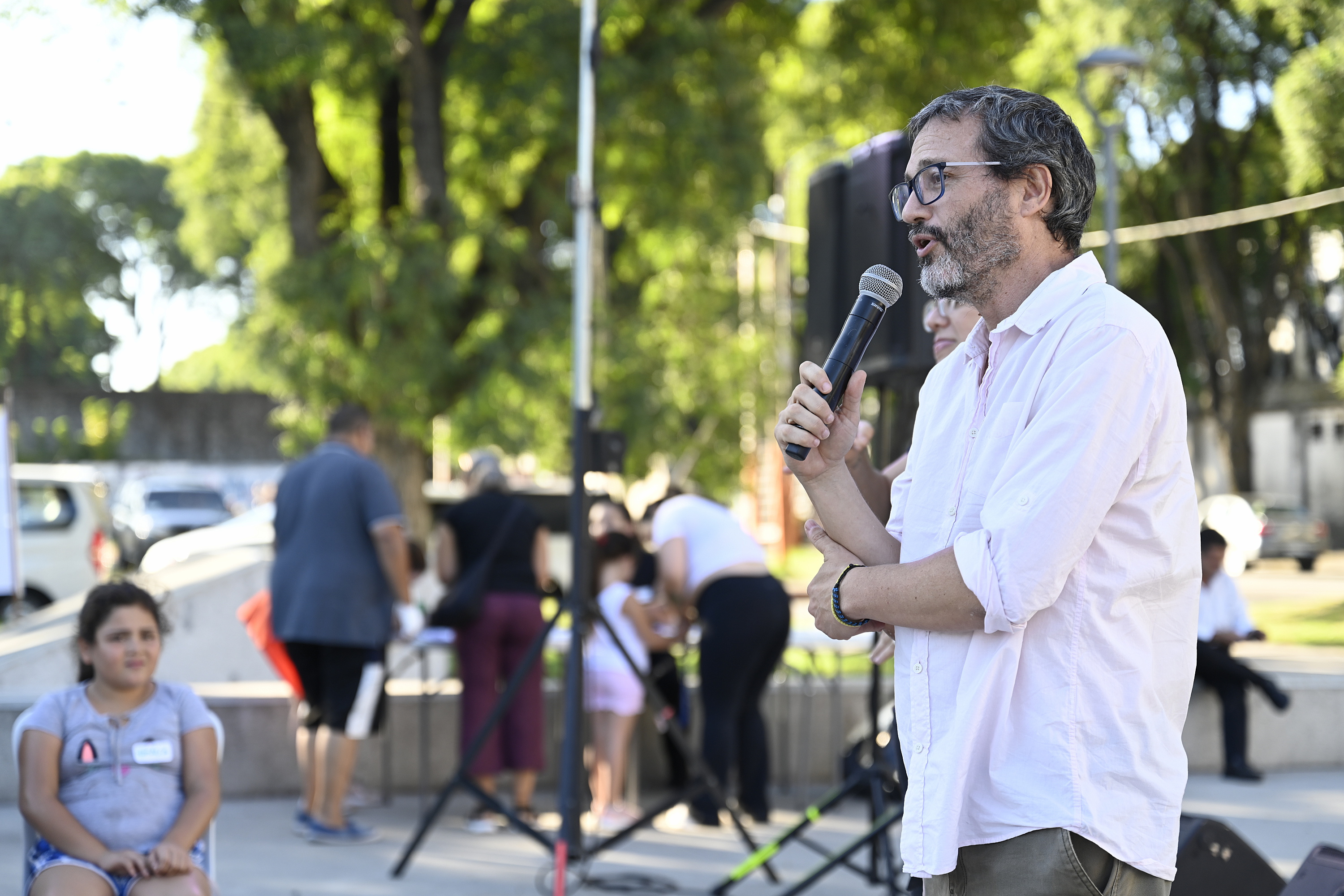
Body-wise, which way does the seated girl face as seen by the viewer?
toward the camera

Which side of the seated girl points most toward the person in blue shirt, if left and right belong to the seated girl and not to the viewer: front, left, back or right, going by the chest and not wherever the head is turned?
back

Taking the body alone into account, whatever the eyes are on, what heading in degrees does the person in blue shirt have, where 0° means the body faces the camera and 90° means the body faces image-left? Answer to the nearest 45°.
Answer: approximately 225°

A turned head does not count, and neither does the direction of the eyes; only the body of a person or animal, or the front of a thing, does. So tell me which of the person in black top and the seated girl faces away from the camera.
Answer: the person in black top

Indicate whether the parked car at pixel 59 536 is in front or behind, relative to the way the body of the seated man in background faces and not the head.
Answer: behind

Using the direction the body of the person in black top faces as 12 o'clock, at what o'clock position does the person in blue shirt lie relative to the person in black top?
The person in blue shirt is roughly at 8 o'clock from the person in black top.

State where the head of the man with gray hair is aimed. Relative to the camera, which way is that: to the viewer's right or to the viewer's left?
to the viewer's left

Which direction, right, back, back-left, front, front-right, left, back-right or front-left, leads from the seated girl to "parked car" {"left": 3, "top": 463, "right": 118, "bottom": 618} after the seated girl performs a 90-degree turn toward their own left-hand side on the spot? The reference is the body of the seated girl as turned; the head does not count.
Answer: left

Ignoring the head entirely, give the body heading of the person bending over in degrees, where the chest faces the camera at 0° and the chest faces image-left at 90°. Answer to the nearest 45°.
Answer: approximately 135°

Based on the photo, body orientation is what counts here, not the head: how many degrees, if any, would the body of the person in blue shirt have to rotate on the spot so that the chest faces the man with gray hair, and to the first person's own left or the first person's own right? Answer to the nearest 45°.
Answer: approximately 135° to the first person's own right

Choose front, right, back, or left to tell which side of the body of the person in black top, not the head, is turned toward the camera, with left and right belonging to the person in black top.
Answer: back

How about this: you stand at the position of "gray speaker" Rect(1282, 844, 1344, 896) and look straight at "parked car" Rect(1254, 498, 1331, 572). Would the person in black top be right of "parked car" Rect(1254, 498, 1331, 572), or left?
left
